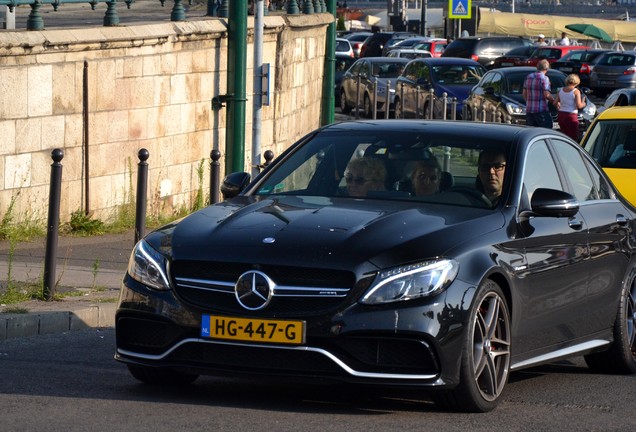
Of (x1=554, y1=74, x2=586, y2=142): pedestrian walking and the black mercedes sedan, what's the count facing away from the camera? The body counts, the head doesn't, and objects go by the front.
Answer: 1

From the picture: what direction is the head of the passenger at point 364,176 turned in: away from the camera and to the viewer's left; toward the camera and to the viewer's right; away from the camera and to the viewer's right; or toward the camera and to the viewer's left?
toward the camera and to the viewer's left

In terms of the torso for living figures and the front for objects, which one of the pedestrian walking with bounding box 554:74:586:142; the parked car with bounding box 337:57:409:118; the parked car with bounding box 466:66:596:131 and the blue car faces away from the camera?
the pedestrian walking

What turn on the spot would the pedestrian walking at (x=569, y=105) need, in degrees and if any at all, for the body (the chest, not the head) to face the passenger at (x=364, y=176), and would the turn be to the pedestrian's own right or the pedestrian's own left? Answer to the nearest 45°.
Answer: approximately 180°

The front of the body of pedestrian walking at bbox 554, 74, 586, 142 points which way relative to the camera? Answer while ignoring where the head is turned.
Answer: away from the camera

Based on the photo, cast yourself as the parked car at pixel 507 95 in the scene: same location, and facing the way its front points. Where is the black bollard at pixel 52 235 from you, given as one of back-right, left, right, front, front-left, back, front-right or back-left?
front-right

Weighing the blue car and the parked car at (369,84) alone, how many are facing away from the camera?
0

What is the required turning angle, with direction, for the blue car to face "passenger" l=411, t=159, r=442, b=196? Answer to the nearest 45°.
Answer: approximately 45° to its right

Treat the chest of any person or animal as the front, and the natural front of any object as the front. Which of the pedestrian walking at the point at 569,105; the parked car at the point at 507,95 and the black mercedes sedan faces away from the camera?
the pedestrian walking

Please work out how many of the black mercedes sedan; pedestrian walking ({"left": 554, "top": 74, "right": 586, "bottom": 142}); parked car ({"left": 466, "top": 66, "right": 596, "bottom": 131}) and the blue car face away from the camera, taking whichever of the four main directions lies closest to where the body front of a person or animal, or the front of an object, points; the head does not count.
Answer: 1
